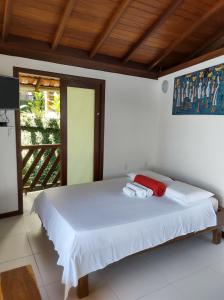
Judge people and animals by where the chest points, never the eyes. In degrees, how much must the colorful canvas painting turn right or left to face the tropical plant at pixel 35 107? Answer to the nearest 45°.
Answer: approximately 45° to its right

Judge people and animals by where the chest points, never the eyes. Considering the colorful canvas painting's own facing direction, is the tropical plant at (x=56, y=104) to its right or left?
on its right

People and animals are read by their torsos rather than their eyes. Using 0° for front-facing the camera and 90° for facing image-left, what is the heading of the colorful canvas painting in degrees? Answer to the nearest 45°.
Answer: approximately 45°

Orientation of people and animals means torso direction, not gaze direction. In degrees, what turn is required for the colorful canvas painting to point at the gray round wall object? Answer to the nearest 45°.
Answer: approximately 90° to its right

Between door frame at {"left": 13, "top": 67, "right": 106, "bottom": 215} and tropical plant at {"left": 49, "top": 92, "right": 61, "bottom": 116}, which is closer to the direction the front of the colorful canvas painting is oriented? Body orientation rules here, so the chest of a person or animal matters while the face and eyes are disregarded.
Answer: the door frame

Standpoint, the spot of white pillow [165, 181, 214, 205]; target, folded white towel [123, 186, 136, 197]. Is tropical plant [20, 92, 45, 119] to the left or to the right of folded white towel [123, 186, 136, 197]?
right

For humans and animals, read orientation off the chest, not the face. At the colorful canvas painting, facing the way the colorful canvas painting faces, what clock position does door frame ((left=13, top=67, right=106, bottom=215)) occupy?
The door frame is roughly at 1 o'clock from the colorful canvas painting.

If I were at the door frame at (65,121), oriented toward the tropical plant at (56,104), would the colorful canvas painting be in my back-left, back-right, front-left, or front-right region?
back-right
